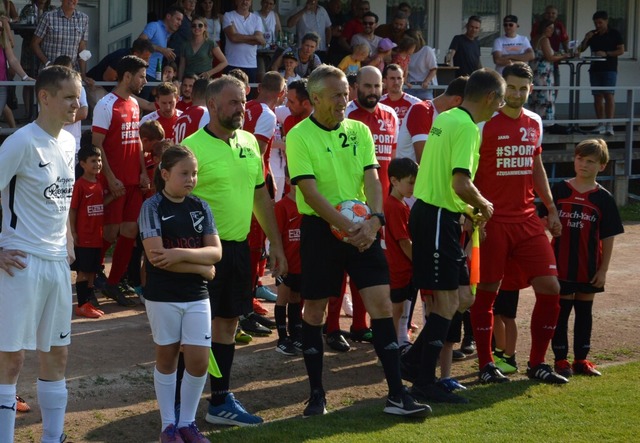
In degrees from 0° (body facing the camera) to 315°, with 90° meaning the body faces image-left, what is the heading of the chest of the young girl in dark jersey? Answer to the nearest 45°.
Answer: approximately 315°

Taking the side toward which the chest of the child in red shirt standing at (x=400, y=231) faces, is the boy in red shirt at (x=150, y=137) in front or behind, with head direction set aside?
behind

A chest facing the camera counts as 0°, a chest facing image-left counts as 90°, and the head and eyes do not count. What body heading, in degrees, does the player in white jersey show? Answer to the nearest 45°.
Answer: approximately 315°

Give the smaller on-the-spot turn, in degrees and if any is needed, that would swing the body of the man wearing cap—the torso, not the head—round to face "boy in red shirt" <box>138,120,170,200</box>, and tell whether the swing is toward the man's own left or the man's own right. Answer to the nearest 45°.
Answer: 0° — they already face them

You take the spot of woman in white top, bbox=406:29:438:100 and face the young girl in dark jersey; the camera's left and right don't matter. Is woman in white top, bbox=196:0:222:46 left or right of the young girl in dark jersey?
right

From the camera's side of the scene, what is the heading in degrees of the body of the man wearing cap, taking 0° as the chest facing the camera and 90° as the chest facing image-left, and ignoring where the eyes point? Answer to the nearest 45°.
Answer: approximately 0°

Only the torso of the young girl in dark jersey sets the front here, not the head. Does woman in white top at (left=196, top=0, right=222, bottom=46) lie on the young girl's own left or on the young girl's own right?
on the young girl's own left

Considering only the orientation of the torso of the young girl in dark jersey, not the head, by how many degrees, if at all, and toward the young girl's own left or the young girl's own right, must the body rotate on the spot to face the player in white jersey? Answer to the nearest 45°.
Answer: approximately 135° to the young girl's own right
